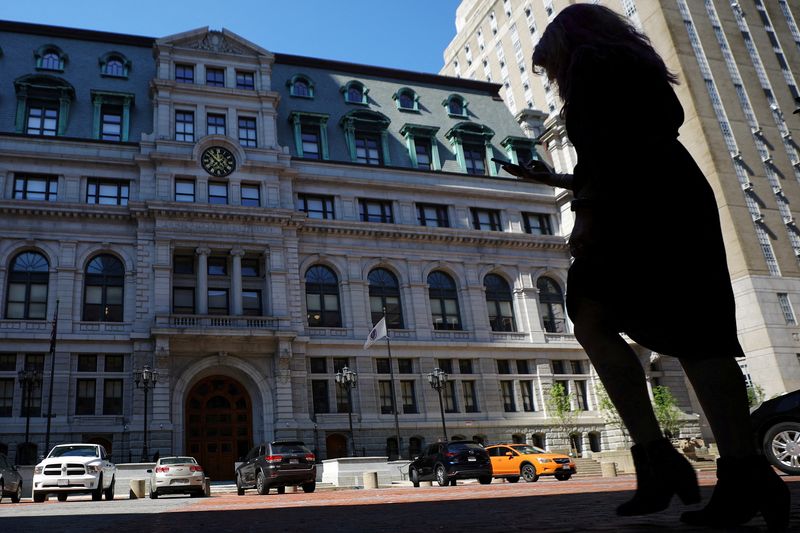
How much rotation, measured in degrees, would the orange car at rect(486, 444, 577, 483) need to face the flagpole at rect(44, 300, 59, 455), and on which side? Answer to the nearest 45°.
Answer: approximately 135° to its right

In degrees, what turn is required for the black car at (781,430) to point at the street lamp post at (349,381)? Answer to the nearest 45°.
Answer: approximately 45° to its right

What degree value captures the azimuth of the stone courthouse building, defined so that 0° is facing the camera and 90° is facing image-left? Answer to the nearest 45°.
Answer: approximately 0°

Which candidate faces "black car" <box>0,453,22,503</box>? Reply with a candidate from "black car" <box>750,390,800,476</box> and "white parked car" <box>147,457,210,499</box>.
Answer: "black car" <box>750,390,800,476</box>

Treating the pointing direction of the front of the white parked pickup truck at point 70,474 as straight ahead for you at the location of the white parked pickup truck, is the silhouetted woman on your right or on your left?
on your left

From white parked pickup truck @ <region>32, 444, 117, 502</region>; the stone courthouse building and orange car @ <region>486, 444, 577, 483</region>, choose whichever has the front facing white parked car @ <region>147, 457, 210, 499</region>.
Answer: the stone courthouse building

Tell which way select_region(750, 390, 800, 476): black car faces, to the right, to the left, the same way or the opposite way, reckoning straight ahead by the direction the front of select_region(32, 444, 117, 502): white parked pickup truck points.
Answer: to the right

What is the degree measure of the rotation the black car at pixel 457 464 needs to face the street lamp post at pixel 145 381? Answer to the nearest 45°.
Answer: approximately 45° to its left

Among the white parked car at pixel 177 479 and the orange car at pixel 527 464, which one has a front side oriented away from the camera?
the white parked car
